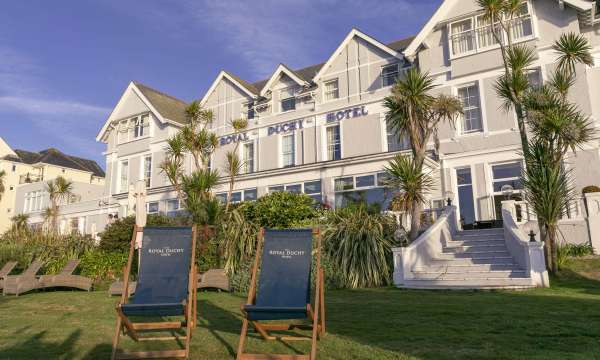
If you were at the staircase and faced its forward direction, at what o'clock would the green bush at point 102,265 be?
The green bush is roughly at 3 o'clock from the staircase.

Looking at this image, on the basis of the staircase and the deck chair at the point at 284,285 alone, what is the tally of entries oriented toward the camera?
2

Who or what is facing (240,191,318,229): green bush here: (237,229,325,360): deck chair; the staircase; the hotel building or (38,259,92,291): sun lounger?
the hotel building

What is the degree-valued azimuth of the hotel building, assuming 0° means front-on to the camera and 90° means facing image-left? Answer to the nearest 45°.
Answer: approximately 45°

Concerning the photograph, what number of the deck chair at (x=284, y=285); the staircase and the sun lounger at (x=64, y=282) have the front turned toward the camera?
2

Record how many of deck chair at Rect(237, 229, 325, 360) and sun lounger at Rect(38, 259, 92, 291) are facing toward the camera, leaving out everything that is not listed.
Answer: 1

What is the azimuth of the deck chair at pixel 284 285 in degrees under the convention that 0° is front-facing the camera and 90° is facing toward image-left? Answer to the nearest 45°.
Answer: approximately 0°

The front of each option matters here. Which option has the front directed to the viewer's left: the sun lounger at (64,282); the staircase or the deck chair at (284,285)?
the sun lounger at (64,282)

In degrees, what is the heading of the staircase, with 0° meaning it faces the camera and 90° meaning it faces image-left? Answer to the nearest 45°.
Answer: approximately 0°

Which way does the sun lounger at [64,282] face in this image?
to the viewer's left

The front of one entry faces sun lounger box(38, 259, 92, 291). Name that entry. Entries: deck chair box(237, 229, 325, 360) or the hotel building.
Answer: the hotel building

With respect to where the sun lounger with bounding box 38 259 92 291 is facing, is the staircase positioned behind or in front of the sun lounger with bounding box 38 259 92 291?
behind
